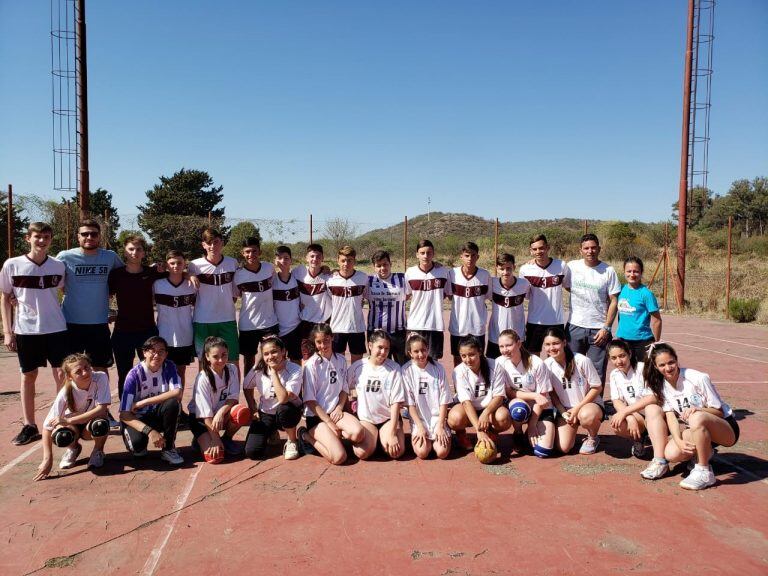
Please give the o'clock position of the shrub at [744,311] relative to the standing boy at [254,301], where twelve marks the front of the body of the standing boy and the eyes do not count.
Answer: The shrub is roughly at 8 o'clock from the standing boy.

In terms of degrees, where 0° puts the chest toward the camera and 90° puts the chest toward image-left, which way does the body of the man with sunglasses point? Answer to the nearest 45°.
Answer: approximately 0°

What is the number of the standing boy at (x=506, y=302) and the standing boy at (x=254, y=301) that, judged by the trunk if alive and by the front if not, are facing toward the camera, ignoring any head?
2

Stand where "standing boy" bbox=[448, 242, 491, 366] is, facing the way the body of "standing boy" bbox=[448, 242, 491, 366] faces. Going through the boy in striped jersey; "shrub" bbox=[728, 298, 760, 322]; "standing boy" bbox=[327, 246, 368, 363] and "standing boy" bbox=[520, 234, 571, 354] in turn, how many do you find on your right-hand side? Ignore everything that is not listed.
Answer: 2

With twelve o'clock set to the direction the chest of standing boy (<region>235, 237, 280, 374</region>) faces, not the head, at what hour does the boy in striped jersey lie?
The boy in striped jersey is roughly at 9 o'clock from the standing boy.

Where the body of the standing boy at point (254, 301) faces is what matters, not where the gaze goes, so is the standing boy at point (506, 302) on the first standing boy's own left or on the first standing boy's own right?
on the first standing boy's own left

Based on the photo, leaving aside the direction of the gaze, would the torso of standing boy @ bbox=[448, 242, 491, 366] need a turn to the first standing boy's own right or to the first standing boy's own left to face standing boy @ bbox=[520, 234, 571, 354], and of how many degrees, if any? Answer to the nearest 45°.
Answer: approximately 90° to the first standing boy's own left

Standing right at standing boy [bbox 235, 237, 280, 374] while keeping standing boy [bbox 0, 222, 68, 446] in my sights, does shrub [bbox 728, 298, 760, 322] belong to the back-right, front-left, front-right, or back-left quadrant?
back-right
